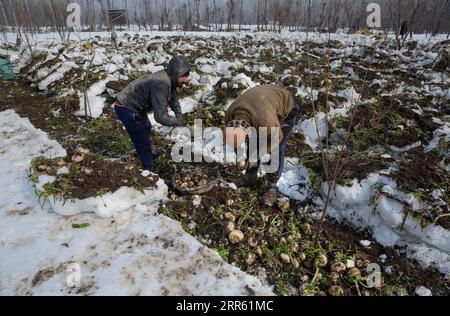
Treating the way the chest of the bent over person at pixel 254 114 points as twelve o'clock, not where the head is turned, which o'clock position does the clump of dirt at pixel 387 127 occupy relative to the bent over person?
The clump of dirt is roughly at 6 o'clock from the bent over person.

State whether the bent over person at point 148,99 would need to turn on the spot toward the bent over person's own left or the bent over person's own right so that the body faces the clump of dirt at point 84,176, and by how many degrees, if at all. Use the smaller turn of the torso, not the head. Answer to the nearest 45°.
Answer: approximately 180°

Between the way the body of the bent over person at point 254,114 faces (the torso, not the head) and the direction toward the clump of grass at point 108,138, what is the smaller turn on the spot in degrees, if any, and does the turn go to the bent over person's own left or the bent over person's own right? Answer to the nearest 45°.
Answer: approximately 90° to the bent over person's own right

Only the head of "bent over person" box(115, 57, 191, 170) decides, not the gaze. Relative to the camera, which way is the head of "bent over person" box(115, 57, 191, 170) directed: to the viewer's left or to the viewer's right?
to the viewer's right

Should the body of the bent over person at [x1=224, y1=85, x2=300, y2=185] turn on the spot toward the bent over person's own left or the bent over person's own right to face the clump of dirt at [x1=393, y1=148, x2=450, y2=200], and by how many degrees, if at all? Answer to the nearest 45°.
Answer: approximately 135° to the bent over person's own left

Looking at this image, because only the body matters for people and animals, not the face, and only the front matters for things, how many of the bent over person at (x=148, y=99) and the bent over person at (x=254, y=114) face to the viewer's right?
1

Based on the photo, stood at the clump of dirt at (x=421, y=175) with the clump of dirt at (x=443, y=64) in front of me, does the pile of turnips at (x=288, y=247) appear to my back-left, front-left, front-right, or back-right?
back-left

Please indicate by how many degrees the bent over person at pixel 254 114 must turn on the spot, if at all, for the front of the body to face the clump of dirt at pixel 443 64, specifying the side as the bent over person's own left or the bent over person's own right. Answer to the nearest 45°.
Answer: approximately 180°

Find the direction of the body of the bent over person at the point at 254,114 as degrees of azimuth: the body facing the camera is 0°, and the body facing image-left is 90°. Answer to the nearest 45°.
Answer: approximately 45°

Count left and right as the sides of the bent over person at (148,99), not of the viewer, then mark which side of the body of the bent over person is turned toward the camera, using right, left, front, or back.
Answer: right

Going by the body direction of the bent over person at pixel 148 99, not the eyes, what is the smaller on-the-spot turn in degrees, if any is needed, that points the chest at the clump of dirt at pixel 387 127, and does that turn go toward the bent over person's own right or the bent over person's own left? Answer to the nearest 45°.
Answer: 0° — they already face it
